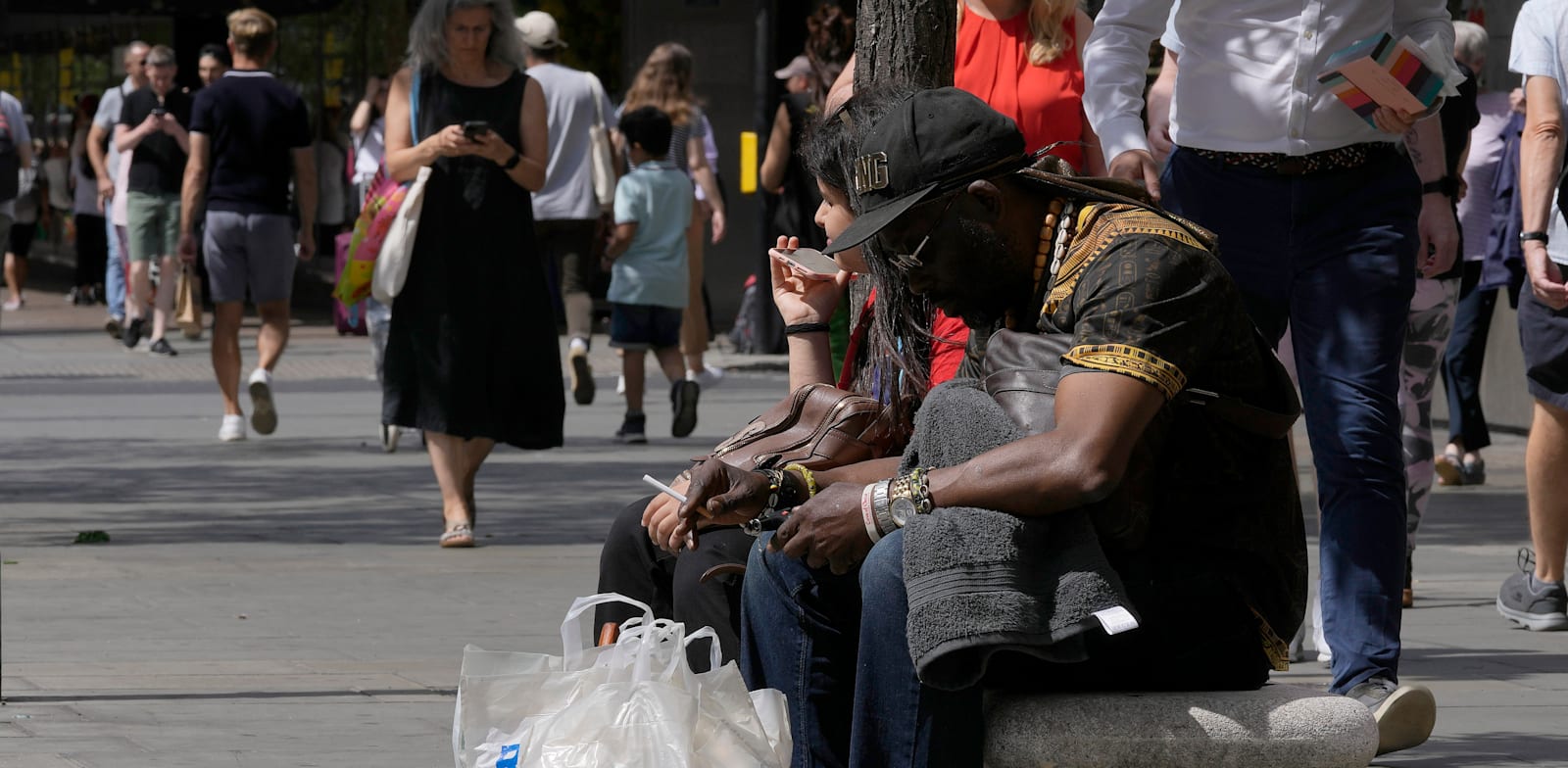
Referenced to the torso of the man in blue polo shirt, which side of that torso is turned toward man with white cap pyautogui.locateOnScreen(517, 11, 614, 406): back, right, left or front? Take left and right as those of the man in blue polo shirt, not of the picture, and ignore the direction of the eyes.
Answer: right

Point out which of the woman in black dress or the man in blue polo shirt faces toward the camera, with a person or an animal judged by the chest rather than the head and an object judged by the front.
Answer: the woman in black dress

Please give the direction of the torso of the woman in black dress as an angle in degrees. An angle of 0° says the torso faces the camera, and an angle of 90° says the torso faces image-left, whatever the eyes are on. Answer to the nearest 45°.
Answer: approximately 0°

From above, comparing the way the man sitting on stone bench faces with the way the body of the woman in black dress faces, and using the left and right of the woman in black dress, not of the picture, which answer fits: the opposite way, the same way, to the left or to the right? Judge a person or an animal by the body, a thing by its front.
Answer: to the right

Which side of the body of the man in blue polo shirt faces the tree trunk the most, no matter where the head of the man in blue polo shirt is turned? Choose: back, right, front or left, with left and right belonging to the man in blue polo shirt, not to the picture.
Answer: back

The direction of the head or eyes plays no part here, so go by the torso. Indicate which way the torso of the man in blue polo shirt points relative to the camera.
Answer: away from the camera

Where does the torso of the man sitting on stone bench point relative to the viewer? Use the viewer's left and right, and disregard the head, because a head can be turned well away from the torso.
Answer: facing to the left of the viewer

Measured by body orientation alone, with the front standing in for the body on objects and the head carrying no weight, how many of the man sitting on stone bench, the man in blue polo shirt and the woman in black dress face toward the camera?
1

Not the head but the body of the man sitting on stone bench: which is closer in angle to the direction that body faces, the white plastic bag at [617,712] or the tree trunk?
the white plastic bag

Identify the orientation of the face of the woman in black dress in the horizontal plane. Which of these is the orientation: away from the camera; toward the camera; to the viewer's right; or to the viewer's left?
toward the camera

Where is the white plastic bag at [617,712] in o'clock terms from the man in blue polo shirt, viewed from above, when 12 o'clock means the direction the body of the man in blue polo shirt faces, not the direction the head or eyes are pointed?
The white plastic bag is roughly at 6 o'clock from the man in blue polo shirt.

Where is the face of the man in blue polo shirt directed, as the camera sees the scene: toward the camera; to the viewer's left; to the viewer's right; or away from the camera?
away from the camera

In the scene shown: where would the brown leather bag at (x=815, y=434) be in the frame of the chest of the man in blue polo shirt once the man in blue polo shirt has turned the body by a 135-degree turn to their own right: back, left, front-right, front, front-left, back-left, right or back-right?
front-right

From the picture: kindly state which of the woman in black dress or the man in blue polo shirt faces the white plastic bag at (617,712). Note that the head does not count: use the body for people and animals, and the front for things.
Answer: the woman in black dress

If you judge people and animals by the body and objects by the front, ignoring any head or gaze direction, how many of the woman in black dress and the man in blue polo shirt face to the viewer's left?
0

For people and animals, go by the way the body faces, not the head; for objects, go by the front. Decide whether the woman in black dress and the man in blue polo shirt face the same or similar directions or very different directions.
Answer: very different directions

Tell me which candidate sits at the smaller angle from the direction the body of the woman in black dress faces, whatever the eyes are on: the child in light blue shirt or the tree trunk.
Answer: the tree trunk
